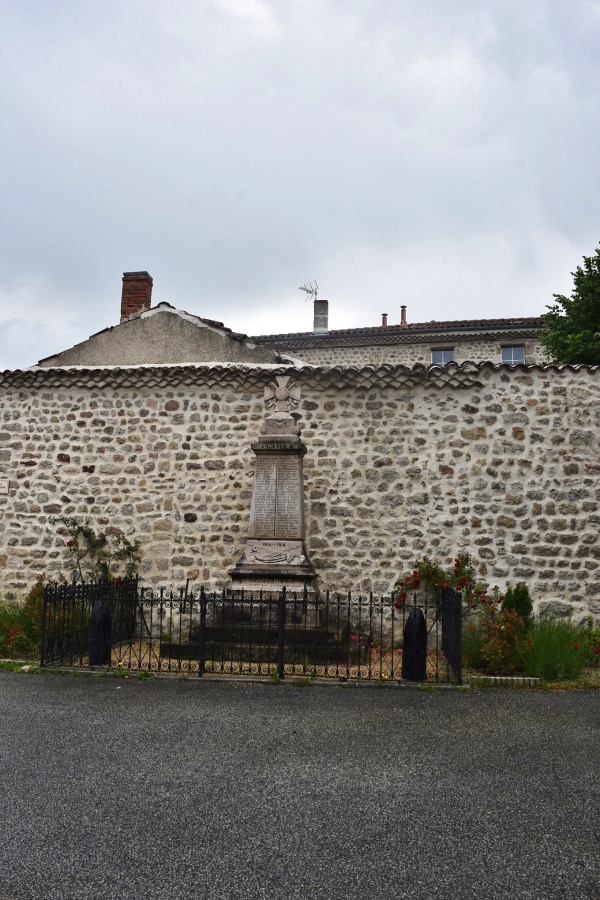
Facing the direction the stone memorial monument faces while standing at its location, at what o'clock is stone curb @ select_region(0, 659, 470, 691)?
The stone curb is roughly at 12 o'clock from the stone memorial monument.

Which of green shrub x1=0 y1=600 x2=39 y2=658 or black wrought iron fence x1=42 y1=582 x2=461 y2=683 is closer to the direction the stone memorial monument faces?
the black wrought iron fence

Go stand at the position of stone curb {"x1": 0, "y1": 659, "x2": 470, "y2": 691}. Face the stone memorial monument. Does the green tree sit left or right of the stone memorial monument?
right

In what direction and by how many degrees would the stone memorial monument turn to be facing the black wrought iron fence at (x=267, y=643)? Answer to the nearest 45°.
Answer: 0° — it already faces it

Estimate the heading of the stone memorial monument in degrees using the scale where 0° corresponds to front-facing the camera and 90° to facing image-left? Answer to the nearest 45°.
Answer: approximately 0°

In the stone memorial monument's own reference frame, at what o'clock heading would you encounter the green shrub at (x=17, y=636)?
The green shrub is roughly at 3 o'clock from the stone memorial monument.

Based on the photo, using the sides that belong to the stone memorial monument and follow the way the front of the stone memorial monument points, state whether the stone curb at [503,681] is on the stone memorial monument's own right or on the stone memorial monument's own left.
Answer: on the stone memorial monument's own left

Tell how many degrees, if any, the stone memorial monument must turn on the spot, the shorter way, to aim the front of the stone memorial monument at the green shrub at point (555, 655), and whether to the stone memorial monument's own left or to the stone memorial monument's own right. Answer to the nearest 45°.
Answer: approximately 45° to the stone memorial monument's own left

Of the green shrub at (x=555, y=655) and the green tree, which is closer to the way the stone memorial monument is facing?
the green shrub

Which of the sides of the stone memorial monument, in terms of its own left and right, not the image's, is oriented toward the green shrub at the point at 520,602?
left
